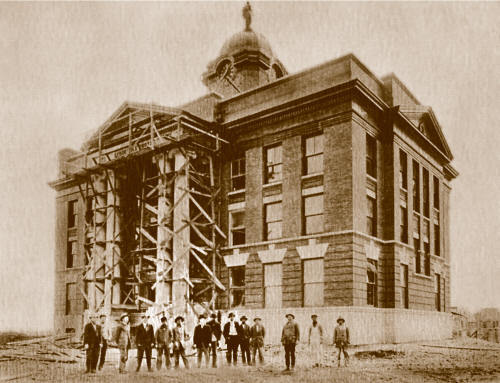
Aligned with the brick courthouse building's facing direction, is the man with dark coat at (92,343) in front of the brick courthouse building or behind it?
in front

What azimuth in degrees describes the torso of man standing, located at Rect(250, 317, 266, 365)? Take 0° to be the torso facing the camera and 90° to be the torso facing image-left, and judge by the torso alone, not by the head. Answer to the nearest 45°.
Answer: approximately 0°

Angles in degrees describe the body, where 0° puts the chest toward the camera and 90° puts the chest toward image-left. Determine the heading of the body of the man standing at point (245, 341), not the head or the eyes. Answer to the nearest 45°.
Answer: approximately 0°

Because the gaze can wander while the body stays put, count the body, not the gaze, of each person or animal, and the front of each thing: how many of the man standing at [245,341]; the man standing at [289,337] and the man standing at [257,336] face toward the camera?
3

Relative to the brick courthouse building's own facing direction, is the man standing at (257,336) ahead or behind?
ahead
